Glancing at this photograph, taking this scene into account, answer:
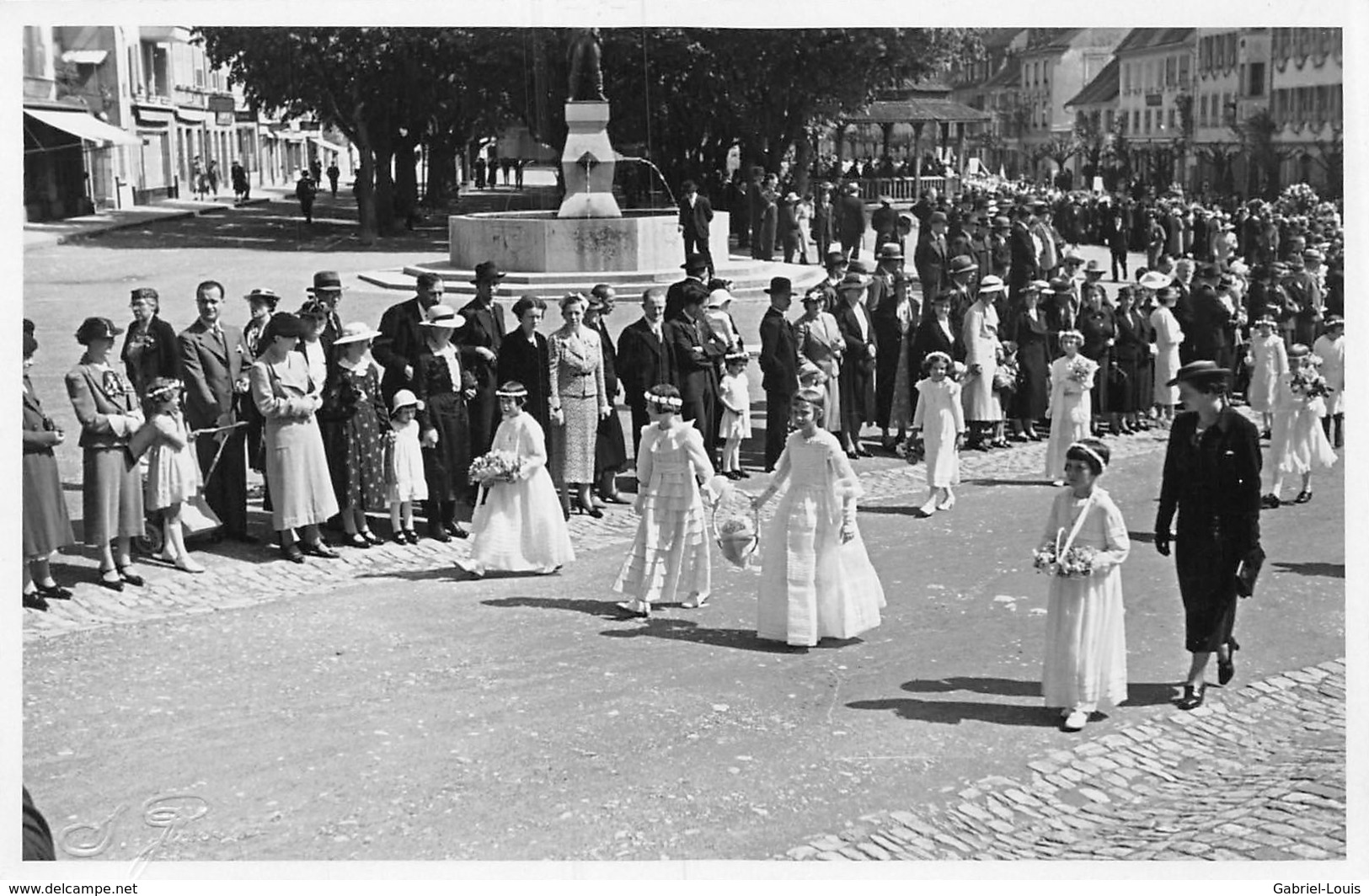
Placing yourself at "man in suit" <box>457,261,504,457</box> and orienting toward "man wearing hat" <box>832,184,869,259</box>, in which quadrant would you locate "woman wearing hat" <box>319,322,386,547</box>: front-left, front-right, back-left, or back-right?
back-left

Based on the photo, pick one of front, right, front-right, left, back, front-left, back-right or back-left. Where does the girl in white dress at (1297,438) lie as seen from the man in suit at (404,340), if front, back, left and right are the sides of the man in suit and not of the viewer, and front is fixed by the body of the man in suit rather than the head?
front-left

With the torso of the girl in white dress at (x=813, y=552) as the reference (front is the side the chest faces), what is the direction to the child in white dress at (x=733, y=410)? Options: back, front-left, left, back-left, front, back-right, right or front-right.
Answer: back-right

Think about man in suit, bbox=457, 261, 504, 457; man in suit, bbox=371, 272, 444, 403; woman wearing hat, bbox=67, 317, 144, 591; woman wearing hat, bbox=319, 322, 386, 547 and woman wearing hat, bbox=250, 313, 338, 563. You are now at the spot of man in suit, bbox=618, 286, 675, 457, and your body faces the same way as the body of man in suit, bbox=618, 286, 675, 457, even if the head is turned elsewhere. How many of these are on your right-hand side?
5

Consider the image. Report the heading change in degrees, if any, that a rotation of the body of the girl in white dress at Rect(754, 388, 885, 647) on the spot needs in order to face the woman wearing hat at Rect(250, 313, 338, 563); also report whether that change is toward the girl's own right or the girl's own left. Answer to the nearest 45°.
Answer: approximately 90° to the girl's own right

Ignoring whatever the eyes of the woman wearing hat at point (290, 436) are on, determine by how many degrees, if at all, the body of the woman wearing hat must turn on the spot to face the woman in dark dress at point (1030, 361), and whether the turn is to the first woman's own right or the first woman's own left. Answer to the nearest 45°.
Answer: approximately 90° to the first woman's own left

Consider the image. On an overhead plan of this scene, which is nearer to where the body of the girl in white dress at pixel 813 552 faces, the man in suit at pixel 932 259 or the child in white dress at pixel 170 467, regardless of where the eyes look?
the child in white dress

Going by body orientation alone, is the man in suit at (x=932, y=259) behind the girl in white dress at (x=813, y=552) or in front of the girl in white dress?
behind

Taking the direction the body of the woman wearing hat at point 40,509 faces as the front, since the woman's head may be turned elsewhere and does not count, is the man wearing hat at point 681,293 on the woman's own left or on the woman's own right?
on the woman's own left

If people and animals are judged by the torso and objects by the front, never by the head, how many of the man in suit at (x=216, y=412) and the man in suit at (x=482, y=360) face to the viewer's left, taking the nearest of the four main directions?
0

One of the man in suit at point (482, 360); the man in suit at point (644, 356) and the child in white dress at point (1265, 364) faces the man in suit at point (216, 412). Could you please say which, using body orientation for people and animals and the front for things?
the child in white dress

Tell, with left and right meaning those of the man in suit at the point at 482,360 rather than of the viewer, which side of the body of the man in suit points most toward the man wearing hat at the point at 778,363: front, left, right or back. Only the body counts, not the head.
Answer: left

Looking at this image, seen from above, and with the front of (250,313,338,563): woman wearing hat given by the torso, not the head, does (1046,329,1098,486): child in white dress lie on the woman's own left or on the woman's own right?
on the woman's own left

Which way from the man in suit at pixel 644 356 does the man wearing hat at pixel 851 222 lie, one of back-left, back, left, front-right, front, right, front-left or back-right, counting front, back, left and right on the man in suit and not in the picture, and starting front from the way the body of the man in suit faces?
back-left
